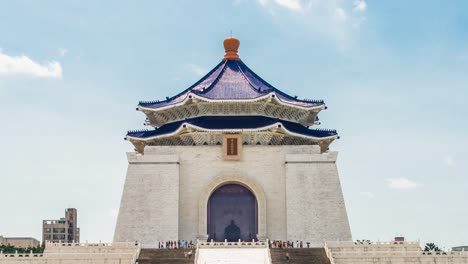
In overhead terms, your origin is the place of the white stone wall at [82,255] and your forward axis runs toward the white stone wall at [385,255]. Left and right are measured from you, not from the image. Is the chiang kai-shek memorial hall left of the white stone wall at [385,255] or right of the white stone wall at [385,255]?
left

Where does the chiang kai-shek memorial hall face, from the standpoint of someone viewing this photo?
facing the viewer

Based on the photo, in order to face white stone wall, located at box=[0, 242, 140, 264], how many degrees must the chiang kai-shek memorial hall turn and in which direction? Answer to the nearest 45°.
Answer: approximately 45° to its right

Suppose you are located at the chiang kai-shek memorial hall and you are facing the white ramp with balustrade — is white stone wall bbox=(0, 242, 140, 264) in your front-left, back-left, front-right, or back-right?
front-right

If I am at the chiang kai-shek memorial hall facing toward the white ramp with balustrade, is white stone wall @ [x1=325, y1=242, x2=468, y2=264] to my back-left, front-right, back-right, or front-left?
front-left

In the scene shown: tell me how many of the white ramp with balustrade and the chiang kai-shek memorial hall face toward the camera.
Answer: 2

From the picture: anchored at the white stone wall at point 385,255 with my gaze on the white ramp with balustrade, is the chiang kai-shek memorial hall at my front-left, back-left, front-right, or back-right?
front-right

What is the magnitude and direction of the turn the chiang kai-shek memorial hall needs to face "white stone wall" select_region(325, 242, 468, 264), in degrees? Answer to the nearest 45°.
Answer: approximately 45° to its left

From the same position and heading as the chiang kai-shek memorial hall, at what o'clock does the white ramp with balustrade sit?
The white ramp with balustrade is roughly at 12 o'clock from the chiang kai-shek memorial hall.

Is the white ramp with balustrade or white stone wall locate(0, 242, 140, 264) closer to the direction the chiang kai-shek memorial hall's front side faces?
the white ramp with balustrade

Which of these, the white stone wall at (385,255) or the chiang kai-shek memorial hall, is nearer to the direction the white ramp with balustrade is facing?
the white stone wall

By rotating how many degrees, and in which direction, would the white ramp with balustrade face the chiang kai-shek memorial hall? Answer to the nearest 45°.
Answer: approximately 180°

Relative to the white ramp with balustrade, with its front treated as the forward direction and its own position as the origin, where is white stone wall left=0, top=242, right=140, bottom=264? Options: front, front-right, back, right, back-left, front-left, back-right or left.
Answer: right

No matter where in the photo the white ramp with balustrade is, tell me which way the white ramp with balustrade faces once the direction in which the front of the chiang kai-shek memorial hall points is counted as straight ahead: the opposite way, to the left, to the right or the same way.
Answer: the same way
